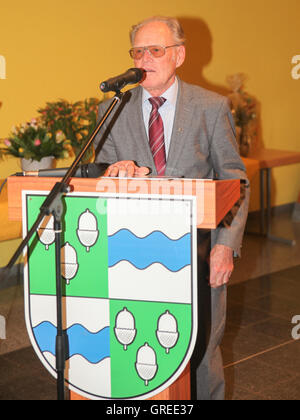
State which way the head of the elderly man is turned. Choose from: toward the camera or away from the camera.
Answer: toward the camera

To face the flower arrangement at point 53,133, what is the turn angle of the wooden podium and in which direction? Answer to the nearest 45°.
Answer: approximately 180°

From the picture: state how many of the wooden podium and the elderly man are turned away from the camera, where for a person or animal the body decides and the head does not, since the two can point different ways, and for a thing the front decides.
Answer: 0

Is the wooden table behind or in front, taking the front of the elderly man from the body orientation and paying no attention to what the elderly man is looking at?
behind

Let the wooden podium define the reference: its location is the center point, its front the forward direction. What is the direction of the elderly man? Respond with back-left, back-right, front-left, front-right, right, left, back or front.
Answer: back

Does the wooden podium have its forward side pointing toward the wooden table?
no

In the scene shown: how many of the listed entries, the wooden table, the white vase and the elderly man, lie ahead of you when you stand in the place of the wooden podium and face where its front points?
0

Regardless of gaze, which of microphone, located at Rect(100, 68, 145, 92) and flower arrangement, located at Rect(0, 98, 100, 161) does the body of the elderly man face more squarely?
the microphone

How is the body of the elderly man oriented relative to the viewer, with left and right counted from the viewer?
facing the viewer and to the left of the viewer

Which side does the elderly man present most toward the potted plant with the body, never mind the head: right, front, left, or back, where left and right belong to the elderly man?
right

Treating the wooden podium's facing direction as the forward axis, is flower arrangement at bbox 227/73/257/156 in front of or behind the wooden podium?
behind

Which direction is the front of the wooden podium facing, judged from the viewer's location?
facing the viewer

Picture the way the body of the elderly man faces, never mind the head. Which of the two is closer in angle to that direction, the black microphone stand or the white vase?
the black microphone stand

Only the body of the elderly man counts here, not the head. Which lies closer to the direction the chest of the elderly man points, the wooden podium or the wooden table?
the wooden podium

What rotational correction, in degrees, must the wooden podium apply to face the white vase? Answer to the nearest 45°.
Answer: approximately 180°

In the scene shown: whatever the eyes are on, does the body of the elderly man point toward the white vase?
no
